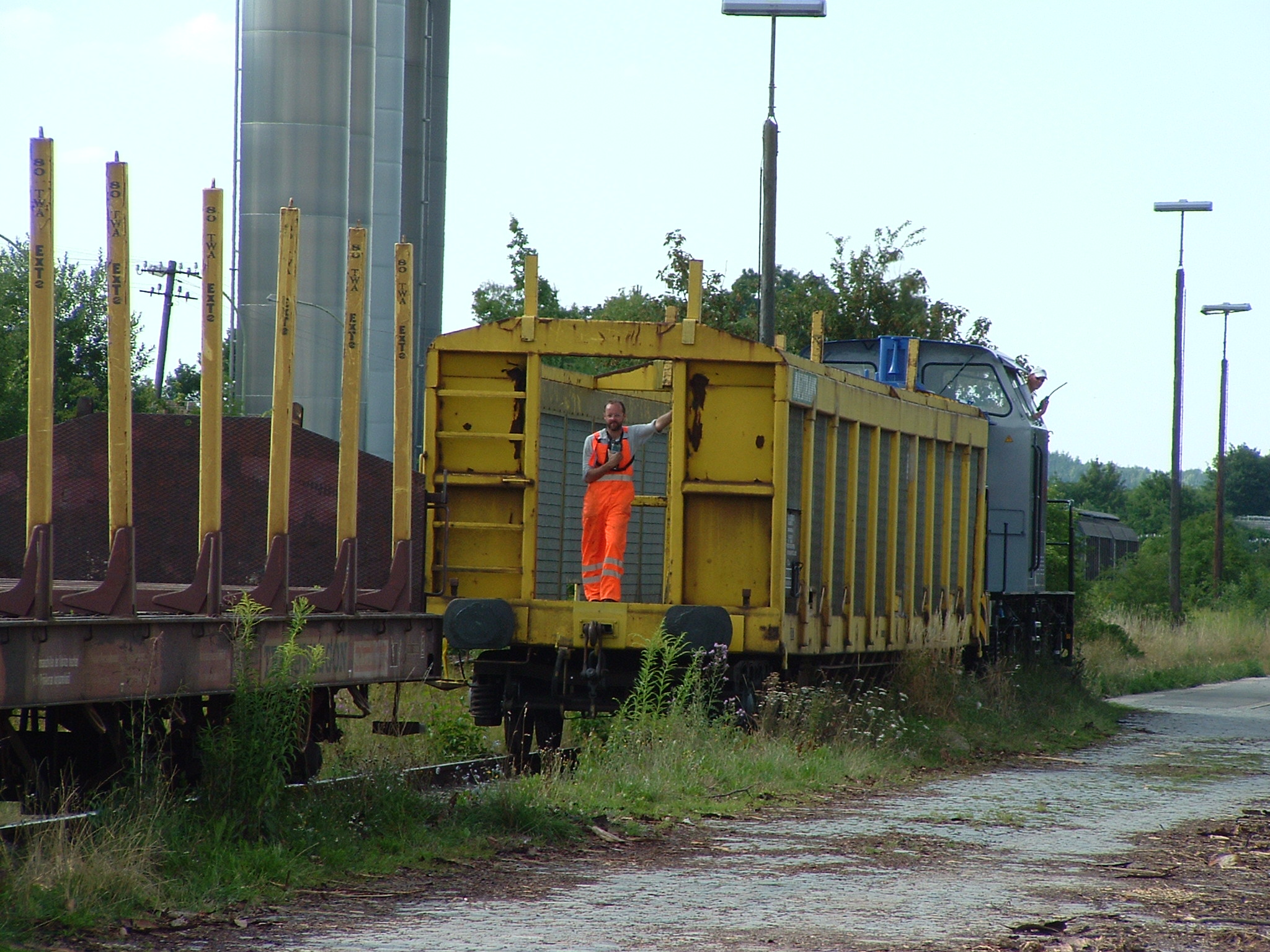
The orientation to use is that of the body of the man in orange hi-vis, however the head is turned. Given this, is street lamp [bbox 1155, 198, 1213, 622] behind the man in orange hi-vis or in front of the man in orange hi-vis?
behind

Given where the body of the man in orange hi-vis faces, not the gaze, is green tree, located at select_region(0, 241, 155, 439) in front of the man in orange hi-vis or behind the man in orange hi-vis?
behind

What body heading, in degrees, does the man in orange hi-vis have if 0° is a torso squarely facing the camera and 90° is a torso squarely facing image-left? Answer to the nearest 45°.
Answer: approximately 0°

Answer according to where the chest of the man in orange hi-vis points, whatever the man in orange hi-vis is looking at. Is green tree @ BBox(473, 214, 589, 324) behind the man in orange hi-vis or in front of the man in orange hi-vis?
behind

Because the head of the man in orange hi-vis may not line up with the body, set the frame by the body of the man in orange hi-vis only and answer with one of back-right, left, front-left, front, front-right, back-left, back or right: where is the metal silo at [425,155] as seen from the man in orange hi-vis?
back
